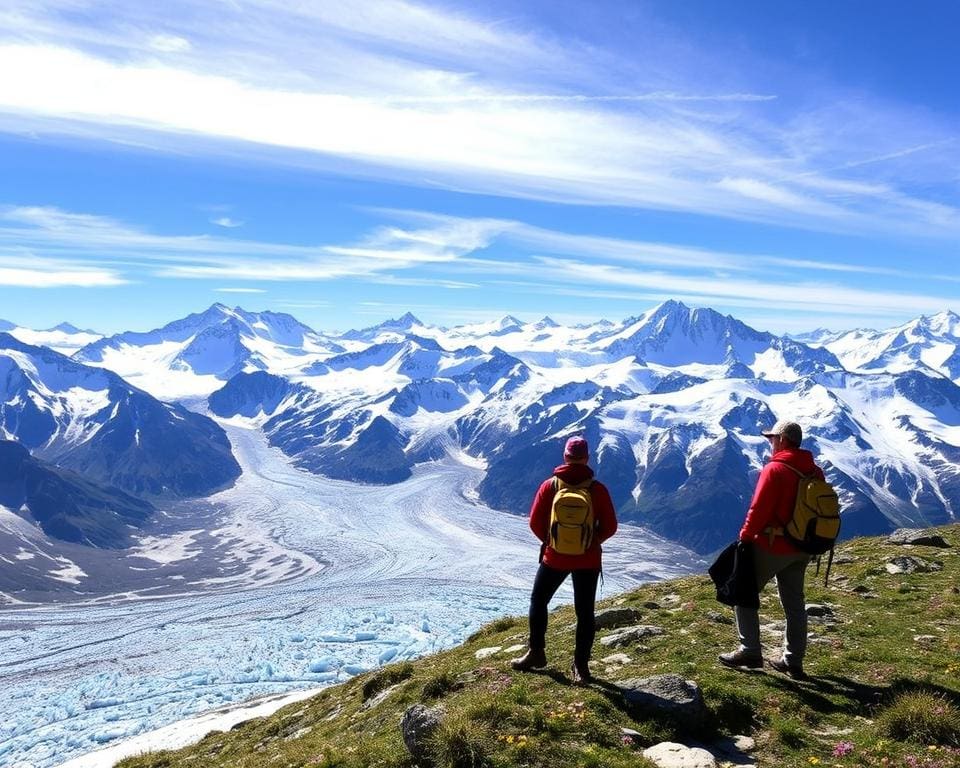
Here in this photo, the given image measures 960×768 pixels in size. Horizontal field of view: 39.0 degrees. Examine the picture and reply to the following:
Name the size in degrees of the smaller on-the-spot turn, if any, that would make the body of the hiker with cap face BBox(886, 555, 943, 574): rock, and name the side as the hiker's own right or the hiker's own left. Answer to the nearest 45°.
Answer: approximately 90° to the hiker's own right

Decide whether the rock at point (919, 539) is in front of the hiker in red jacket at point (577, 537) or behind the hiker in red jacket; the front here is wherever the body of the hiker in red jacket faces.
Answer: in front

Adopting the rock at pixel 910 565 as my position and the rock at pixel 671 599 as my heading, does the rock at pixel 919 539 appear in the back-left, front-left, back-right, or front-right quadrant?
back-right

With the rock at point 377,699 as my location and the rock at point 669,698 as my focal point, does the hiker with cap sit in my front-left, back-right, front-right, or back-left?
front-left

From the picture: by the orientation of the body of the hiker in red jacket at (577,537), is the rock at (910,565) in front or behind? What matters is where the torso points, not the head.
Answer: in front

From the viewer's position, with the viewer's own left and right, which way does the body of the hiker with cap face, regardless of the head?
facing to the left of the viewer

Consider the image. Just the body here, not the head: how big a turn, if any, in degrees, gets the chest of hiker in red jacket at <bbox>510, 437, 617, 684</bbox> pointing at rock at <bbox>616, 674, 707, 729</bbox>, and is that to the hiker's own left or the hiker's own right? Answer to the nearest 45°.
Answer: approximately 135° to the hiker's own right

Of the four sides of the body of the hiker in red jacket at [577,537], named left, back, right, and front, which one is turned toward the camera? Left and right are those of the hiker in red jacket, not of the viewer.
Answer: back
